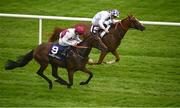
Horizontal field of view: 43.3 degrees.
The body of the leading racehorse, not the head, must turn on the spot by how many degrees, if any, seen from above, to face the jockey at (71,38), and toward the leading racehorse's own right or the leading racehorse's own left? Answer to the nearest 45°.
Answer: approximately 135° to the leading racehorse's own right

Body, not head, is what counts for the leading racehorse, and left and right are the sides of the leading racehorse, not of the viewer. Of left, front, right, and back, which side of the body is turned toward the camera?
right

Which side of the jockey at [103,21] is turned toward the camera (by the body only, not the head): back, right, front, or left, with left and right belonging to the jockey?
right

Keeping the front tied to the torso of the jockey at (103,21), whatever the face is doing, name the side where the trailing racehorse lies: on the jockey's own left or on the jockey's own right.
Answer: on the jockey's own right

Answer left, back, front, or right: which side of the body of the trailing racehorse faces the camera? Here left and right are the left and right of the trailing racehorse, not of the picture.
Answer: right

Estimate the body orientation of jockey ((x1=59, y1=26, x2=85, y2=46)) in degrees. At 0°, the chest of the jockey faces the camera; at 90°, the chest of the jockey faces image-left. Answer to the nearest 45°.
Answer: approximately 270°

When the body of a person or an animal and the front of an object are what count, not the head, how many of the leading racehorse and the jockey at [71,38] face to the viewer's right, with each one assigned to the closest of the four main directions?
2

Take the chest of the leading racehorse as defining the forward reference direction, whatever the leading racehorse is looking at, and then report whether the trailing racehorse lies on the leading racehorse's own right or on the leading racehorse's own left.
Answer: on the leading racehorse's own right
